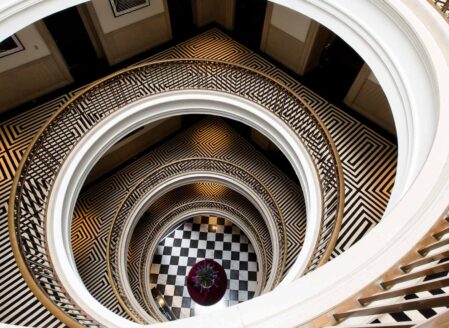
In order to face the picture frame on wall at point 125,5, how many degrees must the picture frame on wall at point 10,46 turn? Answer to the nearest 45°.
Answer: approximately 90° to its left

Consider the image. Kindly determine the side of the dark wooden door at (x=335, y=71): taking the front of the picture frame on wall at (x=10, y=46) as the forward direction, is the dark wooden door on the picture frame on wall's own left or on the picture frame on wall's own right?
on the picture frame on wall's own left

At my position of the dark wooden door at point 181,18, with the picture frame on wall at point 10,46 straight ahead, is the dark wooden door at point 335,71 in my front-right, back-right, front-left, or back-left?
back-left

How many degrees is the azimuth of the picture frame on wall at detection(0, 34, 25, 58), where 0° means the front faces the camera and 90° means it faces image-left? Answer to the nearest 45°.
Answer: approximately 0°

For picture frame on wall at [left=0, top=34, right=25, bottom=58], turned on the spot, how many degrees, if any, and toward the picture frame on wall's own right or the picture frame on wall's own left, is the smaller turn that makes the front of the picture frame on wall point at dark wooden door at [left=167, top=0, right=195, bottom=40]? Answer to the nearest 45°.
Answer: approximately 90° to the picture frame on wall's own left
